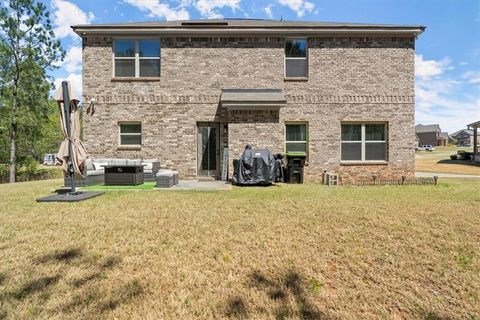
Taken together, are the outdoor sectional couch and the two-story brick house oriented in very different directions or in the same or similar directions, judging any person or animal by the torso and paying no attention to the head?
very different directions

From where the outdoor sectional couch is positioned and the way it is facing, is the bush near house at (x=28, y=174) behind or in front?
behind

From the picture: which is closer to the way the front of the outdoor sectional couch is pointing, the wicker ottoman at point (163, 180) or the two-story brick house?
the wicker ottoman

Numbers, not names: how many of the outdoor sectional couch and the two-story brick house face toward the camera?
1

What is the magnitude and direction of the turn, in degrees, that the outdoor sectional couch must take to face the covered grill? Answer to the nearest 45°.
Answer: approximately 45° to its left

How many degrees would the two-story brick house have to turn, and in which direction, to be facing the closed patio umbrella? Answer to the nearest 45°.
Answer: approximately 135° to its left

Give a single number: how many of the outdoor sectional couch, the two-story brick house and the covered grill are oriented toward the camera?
2

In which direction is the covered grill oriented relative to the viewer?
toward the camera

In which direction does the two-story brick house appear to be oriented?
away from the camera

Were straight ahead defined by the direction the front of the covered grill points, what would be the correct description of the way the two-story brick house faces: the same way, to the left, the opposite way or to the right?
the opposite way

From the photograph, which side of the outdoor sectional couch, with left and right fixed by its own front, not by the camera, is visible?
front

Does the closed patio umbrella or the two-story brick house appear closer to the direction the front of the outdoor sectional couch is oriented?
the closed patio umbrella
